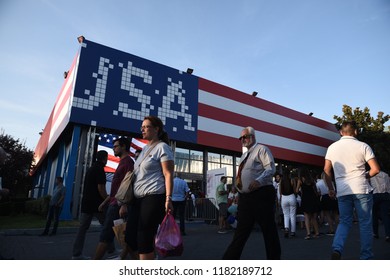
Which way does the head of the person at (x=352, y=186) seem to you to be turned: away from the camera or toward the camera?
away from the camera

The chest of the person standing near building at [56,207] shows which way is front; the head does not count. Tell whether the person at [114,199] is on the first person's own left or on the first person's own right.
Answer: on the first person's own left

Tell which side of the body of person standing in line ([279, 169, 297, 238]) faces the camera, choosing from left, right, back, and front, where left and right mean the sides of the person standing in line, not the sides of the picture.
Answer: back

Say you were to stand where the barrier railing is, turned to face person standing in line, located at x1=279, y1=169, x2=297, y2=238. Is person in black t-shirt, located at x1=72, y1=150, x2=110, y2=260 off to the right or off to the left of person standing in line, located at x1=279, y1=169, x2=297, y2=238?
right

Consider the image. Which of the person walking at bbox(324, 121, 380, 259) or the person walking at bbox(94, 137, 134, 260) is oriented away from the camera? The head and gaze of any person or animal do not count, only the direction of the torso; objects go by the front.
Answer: the person walking at bbox(324, 121, 380, 259)

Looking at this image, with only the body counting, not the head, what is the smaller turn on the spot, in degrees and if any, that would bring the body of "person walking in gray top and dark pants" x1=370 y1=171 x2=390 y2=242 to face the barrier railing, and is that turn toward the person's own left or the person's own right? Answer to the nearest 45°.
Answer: approximately 45° to the person's own left

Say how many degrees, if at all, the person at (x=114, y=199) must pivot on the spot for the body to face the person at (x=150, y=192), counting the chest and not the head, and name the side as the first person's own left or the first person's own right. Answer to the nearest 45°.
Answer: approximately 90° to the first person's own left

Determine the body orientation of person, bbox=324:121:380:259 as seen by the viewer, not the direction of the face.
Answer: away from the camera

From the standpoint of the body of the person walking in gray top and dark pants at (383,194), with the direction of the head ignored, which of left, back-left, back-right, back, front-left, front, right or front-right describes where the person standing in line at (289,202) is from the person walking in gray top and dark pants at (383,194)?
left

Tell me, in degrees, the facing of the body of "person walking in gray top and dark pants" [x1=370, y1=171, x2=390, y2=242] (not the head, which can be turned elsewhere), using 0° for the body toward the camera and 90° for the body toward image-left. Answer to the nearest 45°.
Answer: approximately 180°

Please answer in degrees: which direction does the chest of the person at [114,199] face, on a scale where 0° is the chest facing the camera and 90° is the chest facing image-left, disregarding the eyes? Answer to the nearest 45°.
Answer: approximately 90°

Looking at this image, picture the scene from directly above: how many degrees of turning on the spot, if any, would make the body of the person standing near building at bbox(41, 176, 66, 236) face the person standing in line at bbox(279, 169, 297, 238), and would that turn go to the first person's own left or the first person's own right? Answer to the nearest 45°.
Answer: approximately 135° to the first person's own left

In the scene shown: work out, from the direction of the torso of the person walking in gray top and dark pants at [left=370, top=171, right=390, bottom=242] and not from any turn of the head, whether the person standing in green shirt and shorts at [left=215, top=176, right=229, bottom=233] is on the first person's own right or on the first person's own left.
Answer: on the first person's own left

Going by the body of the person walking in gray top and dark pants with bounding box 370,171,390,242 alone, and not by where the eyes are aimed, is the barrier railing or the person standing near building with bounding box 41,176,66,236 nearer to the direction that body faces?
the barrier railing
